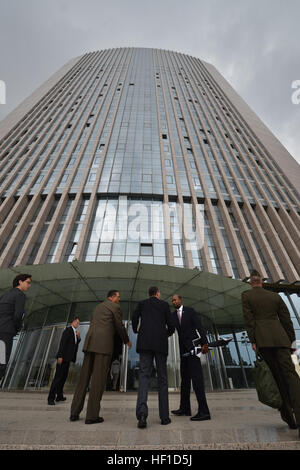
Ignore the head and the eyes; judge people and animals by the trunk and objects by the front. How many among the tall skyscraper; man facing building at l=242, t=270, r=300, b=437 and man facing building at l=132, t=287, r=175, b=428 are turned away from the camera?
2

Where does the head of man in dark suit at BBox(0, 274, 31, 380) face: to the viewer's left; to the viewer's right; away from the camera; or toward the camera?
to the viewer's right

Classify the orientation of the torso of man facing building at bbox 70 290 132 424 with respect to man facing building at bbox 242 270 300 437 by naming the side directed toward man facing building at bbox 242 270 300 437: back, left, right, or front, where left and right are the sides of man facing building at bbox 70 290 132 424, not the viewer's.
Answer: right

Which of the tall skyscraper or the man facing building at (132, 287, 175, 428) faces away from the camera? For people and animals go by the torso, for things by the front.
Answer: the man facing building

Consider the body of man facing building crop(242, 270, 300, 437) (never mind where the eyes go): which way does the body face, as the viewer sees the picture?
away from the camera

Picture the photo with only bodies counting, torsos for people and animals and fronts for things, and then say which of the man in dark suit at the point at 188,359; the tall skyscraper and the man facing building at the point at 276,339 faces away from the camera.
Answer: the man facing building

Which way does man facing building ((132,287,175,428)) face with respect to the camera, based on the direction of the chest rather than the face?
away from the camera

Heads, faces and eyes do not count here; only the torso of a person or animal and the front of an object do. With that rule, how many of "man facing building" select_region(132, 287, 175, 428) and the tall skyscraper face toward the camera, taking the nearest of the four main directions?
1

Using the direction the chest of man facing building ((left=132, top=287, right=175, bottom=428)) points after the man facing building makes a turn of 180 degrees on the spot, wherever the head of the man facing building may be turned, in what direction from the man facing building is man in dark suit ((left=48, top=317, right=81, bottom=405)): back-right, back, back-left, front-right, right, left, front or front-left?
back-right

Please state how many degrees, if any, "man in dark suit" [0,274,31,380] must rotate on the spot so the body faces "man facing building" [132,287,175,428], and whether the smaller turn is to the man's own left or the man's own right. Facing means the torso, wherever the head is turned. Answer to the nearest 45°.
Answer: approximately 45° to the man's own right

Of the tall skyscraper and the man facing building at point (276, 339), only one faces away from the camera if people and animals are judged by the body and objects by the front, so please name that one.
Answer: the man facing building
